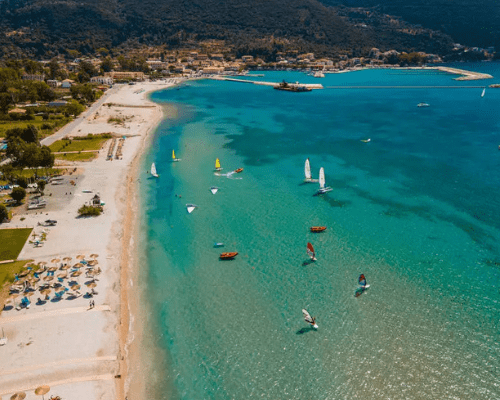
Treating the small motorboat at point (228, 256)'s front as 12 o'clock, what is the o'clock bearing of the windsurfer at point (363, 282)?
The windsurfer is roughly at 1 o'clock from the small motorboat.

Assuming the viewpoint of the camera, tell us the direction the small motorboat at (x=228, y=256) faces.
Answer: facing to the right of the viewer

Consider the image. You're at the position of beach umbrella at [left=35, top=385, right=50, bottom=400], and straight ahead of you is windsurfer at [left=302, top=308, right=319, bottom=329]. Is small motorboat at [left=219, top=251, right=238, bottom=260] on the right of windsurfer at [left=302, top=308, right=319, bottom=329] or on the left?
left

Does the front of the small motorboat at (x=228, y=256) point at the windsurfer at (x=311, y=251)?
yes
